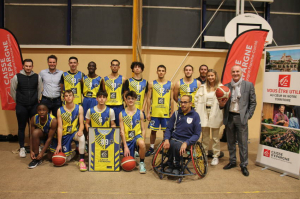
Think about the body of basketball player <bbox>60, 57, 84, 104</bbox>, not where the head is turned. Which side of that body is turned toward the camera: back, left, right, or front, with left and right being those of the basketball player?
front

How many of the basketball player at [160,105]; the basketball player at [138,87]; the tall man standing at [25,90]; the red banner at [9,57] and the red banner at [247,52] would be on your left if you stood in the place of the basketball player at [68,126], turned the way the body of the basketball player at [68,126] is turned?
3

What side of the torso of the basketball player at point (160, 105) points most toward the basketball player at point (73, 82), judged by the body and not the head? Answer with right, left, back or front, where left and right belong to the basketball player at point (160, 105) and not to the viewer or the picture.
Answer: right

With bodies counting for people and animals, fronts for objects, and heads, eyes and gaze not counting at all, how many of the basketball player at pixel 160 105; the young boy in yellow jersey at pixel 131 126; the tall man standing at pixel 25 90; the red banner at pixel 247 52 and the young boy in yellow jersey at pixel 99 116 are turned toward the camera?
5

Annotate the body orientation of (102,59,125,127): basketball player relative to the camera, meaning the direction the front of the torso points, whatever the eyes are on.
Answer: toward the camera

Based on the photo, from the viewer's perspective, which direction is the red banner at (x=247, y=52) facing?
toward the camera

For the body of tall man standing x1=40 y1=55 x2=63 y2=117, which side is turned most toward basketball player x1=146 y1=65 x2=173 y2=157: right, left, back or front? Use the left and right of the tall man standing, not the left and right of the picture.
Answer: left

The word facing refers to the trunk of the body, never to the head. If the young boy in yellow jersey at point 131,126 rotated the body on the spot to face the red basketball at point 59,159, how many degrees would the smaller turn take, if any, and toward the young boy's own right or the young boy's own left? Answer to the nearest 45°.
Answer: approximately 90° to the young boy's own right

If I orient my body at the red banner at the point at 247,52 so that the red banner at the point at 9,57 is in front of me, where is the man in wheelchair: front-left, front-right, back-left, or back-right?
front-left

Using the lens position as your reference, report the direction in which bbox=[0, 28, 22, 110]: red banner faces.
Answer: facing the viewer

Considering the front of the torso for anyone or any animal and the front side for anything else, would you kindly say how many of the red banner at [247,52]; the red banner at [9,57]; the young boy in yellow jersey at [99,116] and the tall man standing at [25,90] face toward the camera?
4
